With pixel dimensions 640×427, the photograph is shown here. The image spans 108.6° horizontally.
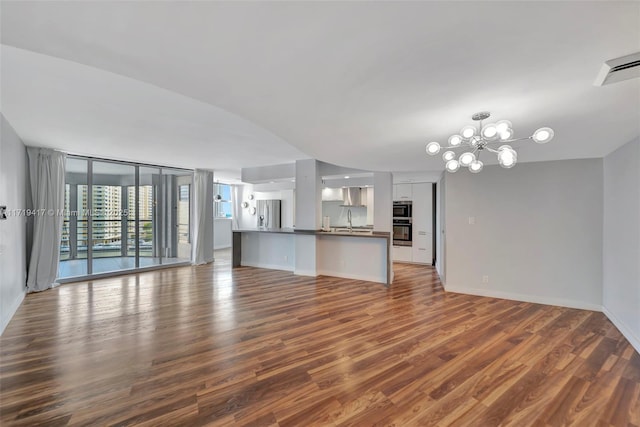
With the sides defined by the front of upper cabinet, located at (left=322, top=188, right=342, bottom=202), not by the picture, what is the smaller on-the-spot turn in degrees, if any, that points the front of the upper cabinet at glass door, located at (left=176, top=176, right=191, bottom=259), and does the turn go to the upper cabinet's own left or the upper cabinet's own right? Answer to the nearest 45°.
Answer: approximately 90° to the upper cabinet's own right

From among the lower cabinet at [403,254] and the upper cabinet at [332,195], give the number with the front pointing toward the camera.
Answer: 2

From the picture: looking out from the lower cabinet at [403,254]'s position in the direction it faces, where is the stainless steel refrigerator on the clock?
The stainless steel refrigerator is roughly at 3 o'clock from the lower cabinet.

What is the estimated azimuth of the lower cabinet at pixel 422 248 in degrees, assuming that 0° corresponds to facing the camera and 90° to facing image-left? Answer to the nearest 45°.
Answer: approximately 0°

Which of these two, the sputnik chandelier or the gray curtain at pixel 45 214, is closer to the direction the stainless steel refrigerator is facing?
the sputnik chandelier

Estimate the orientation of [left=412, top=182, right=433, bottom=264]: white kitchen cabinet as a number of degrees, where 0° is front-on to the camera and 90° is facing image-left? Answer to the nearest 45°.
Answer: approximately 0°

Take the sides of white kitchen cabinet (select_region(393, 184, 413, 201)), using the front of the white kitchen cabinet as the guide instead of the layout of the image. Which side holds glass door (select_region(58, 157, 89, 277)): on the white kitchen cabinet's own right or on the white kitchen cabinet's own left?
on the white kitchen cabinet's own right

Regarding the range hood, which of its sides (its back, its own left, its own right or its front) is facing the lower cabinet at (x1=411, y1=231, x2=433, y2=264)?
left

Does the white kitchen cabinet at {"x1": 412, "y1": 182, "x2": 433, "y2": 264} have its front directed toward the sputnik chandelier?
yes

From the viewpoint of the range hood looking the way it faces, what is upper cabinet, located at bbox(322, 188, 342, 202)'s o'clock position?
The upper cabinet is roughly at 4 o'clock from the range hood.
